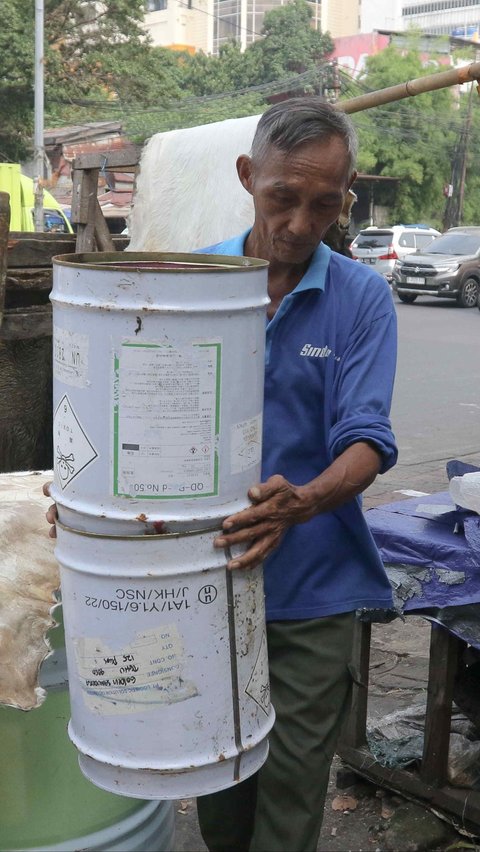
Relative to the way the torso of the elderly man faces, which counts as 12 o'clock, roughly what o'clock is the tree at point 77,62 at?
The tree is roughly at 4 o'clock from the elderly man.

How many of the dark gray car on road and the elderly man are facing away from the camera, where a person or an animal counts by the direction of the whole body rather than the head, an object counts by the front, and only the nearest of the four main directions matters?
0

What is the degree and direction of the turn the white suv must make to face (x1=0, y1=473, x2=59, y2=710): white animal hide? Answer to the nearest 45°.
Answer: approximately 135° to its right

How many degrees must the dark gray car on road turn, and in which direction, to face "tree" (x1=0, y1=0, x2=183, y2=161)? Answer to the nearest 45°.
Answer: approximately 90° to its right

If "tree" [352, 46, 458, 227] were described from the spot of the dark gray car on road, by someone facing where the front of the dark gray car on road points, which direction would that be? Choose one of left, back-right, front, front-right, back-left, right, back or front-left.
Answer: back-right

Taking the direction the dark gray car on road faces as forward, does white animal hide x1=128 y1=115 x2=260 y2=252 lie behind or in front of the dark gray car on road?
in front

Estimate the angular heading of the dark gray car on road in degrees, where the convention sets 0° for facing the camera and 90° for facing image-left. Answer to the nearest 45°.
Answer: approximately 45°

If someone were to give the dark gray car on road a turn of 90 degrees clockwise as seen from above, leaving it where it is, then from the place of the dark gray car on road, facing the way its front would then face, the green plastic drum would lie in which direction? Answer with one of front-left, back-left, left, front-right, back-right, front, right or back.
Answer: back-left

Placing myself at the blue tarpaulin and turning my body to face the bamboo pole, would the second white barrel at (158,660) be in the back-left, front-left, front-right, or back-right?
back-left

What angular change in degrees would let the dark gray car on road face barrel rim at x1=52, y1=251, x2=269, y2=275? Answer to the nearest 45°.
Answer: approximately 45° to its left
